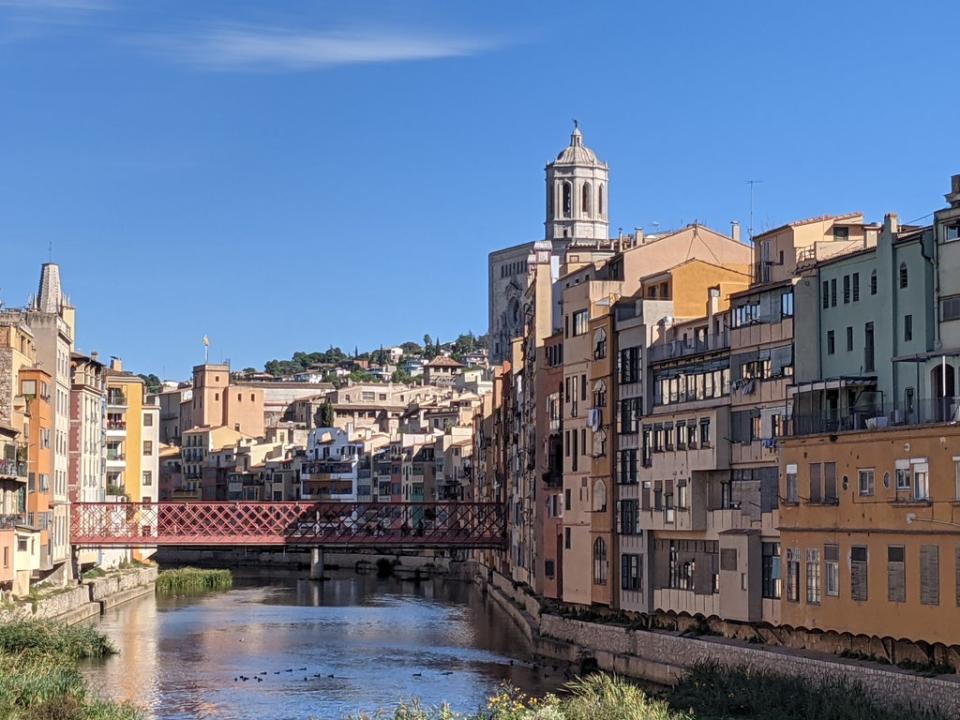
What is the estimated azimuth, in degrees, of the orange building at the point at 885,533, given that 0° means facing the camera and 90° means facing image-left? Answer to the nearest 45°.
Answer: approximately 45°
